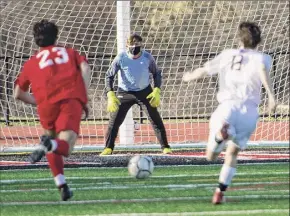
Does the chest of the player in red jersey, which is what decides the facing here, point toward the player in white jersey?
no

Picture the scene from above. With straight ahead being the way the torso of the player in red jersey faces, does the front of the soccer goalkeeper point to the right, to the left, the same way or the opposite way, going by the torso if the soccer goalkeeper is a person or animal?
the opposite way

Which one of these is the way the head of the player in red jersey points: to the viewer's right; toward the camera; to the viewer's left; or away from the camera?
away from the camera

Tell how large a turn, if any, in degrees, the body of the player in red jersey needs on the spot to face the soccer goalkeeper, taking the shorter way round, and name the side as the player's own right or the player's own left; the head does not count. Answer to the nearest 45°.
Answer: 0° — they already face them

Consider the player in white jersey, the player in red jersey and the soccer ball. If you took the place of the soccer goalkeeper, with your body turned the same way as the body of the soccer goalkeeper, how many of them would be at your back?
0

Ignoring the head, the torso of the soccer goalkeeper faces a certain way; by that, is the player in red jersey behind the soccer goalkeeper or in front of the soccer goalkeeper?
in front

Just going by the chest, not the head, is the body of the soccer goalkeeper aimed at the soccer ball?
yes

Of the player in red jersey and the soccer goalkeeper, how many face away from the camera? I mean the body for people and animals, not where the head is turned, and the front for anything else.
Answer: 1

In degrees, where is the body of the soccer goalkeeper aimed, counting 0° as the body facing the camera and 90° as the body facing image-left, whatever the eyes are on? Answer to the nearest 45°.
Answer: approximately 0°

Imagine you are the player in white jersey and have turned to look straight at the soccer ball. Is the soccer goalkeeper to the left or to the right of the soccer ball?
right

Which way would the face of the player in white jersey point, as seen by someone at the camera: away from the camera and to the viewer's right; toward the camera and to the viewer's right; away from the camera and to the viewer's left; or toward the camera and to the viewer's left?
away from the camera and to the viewer's left

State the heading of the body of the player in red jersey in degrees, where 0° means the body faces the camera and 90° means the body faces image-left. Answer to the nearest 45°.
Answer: approximately 180°

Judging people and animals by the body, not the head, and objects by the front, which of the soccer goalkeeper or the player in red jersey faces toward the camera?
the soccer goalkeeper

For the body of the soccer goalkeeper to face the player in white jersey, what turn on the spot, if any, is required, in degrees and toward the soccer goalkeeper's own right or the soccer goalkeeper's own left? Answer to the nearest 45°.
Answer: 0° — they already face them
